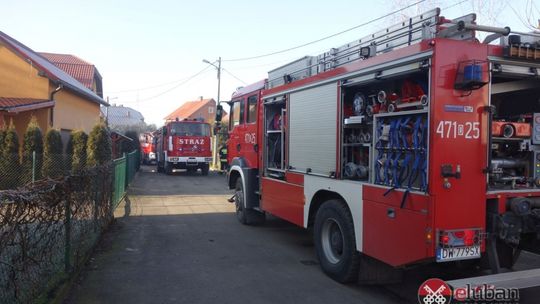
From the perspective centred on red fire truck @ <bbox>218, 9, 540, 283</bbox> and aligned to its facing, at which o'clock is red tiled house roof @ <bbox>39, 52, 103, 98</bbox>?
The red tiled house roof is roughly at 12 o'clock from the red fire truck.

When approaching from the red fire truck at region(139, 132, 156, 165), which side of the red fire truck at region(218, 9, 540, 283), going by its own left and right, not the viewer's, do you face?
front

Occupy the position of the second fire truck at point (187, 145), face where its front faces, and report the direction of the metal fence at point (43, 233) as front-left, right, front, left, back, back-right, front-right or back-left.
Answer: front

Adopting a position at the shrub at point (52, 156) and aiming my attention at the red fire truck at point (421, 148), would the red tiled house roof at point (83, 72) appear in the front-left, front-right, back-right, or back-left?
back-left

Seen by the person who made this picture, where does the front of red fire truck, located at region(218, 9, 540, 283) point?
facing away from the viewer and to the left of the viewer

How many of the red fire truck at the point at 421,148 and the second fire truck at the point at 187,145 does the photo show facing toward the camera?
1

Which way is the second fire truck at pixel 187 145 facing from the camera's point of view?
toward the camera

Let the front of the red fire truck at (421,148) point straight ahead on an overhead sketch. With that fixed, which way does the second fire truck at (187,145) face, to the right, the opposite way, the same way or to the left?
the opposite way

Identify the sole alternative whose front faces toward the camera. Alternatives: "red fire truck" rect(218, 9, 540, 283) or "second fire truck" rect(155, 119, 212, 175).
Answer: the second fire truck

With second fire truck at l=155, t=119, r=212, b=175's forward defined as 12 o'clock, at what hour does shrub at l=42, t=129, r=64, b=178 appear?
The shrub is roughly at 1 o'clock from the second fire truck.

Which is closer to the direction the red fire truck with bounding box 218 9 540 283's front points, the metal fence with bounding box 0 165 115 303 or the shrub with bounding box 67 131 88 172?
the shrub

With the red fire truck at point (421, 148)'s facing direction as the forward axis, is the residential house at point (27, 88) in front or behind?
in front
